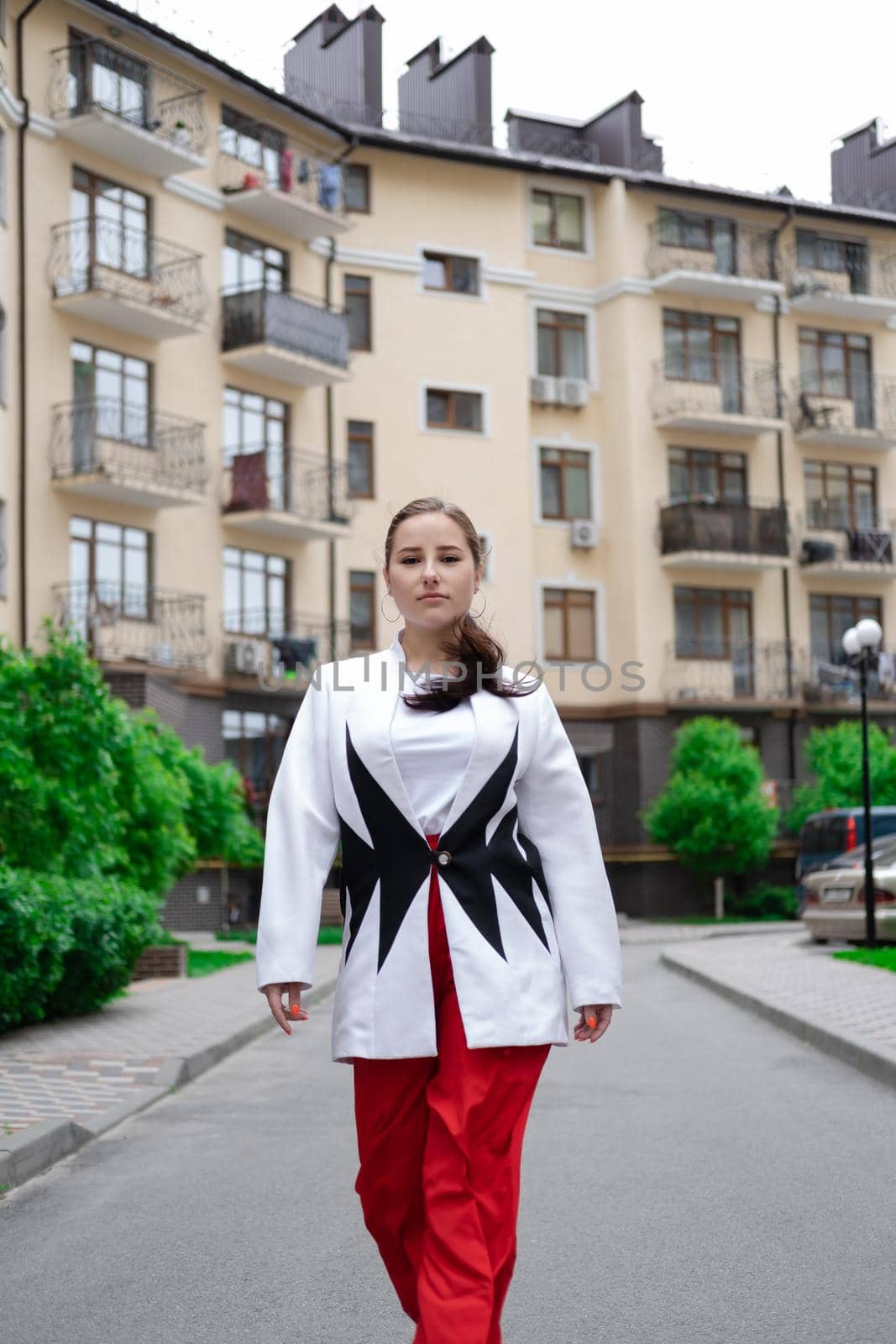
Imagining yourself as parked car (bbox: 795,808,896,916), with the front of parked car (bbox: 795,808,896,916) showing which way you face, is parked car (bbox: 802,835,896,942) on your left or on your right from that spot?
on your right

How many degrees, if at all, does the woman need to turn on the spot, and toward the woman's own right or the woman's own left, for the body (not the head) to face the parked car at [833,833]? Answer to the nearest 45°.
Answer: approximately 180°

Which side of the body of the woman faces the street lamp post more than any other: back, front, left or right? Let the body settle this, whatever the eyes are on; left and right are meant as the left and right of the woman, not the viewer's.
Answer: back

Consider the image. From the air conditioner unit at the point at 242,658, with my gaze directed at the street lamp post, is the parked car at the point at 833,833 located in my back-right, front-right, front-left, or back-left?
front-left

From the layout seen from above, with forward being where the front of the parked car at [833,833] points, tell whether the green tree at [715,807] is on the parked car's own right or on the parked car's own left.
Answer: on the parked car's own left

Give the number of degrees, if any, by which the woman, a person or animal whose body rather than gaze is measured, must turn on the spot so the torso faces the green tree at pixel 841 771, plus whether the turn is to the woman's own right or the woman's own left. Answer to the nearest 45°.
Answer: approximately 180°

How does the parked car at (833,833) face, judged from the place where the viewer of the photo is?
facing away from the viewer and to the right of the viewer

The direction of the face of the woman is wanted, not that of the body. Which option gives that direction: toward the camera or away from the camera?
toward the camera

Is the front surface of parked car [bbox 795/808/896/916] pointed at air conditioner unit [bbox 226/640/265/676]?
no

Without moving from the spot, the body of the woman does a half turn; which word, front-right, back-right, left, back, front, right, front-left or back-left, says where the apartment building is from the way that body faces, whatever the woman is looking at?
front

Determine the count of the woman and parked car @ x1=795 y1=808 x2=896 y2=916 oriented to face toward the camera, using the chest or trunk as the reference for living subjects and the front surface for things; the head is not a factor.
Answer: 1

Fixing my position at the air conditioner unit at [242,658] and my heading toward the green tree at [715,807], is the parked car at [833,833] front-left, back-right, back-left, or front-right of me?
front-right

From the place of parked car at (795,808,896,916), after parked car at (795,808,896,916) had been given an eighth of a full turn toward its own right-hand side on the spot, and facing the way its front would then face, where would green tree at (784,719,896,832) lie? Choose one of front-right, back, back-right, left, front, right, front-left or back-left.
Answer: left

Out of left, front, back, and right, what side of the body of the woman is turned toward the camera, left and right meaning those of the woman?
front

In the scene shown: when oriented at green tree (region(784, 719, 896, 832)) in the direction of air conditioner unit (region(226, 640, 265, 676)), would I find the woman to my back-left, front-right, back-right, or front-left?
front-left

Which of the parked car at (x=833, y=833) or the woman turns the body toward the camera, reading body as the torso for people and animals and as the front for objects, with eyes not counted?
the woman

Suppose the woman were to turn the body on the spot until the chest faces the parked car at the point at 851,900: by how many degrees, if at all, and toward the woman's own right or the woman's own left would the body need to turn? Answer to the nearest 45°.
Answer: approximately 180°

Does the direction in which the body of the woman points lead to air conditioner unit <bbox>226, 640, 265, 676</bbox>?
no
